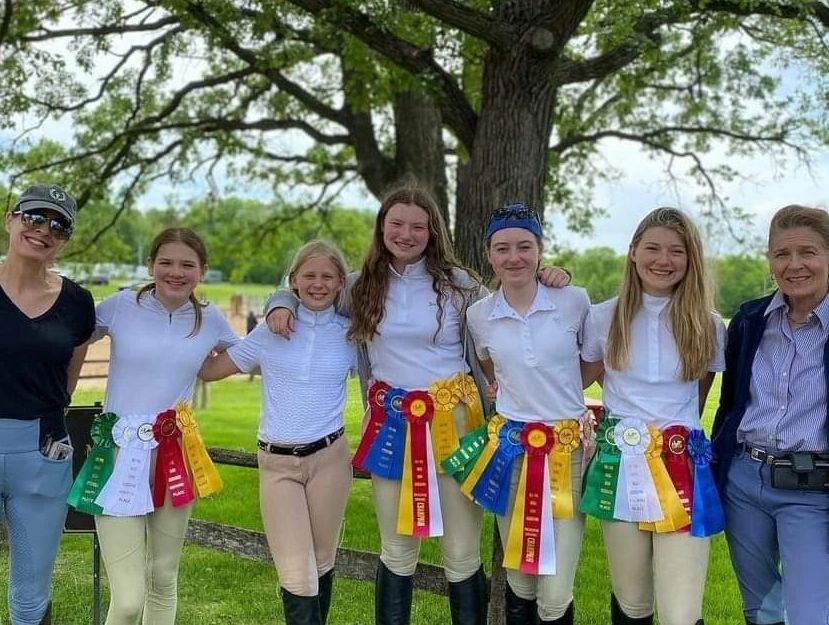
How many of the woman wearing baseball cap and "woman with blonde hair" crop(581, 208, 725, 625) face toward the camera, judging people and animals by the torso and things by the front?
2

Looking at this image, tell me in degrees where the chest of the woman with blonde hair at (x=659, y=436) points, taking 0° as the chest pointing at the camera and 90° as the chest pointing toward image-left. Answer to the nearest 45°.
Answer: approximately 0°

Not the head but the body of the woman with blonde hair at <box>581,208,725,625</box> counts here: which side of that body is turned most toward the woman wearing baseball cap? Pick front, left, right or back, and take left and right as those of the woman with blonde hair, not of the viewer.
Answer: right

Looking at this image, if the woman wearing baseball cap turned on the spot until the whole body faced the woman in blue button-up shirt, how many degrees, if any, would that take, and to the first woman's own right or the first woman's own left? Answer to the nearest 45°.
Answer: approximately 45° to the first woman's own left

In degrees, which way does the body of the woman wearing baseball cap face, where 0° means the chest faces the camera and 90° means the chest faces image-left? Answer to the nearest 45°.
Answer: approximately 0°

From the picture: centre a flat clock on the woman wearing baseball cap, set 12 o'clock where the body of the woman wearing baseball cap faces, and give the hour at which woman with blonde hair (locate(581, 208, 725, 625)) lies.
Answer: The woman with blonde hair is roughly at 10 o'clock from the woman wearing baseball cap.
